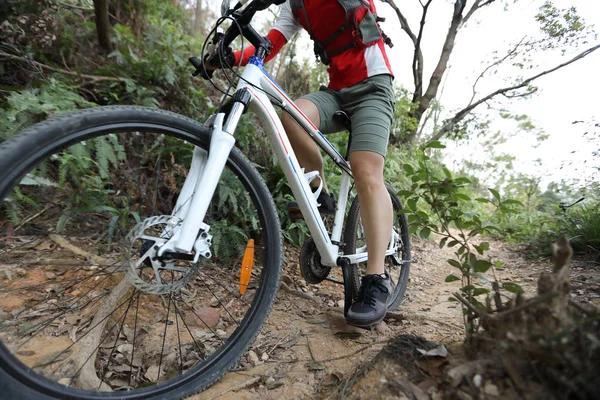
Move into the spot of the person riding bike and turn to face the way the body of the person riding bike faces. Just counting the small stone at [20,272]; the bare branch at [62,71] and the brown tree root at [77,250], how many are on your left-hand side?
0

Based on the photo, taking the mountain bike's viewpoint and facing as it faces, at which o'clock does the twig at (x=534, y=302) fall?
The twig is roughly at 9 o'clock from the mountain bike.

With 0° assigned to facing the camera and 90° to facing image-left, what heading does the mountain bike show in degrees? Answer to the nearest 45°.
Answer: approximately 45°

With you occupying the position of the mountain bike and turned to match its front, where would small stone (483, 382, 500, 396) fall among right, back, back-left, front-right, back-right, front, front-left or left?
left

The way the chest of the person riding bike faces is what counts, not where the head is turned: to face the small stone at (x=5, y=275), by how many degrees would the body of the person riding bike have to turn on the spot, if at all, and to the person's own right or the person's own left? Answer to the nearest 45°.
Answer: approximately 45° to the person's own right

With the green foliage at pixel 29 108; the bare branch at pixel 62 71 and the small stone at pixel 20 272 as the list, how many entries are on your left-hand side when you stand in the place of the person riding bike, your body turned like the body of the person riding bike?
0

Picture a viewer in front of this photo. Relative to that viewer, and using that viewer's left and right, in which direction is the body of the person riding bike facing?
facing the viewer and to the left of the viewer

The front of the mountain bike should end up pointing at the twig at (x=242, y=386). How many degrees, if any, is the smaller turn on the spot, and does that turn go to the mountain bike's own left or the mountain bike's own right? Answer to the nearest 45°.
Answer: approximately 90° to the mountain bike's own left
